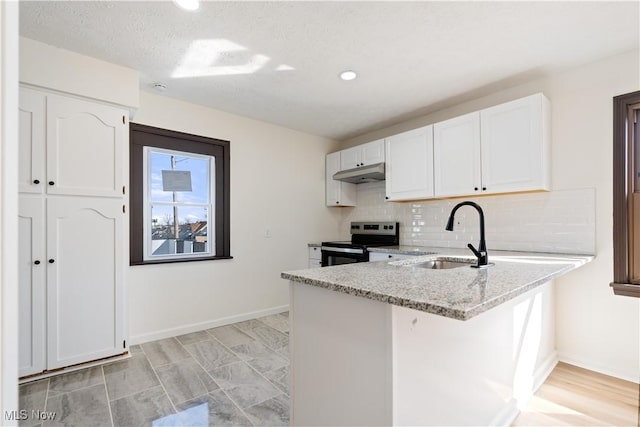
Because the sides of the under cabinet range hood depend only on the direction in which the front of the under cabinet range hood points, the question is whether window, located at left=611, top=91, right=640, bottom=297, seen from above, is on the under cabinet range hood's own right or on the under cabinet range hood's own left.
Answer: on the under cabinet range hood's own left

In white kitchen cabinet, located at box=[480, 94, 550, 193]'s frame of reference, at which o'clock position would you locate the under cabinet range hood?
The under cabinet range hood is roughly at 2 o'clock from the white kitchen cabinet.

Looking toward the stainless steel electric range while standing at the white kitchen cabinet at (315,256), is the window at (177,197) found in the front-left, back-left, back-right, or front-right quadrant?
back-right

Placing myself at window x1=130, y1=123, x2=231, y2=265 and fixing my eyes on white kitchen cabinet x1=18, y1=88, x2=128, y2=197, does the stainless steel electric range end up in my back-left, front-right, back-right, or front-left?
back-left

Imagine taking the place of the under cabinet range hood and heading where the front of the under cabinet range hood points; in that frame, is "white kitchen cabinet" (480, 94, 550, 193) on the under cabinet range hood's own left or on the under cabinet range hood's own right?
on the under cabinet range hood's own left

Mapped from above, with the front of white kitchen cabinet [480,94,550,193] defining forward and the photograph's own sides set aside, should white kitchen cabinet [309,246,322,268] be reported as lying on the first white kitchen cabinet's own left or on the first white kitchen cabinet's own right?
on the first white kitchen cabinet's own right

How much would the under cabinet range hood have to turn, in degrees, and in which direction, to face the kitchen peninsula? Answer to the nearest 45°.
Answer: approximately 45° to its left

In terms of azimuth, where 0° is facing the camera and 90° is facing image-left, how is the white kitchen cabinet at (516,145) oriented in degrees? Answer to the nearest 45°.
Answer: approximately 45°

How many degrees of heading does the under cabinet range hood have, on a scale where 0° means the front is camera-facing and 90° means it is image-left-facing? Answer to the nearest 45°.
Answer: approximately 45°

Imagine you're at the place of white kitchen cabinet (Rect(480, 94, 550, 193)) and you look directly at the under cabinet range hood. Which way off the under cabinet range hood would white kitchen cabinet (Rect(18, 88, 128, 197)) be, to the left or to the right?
left
